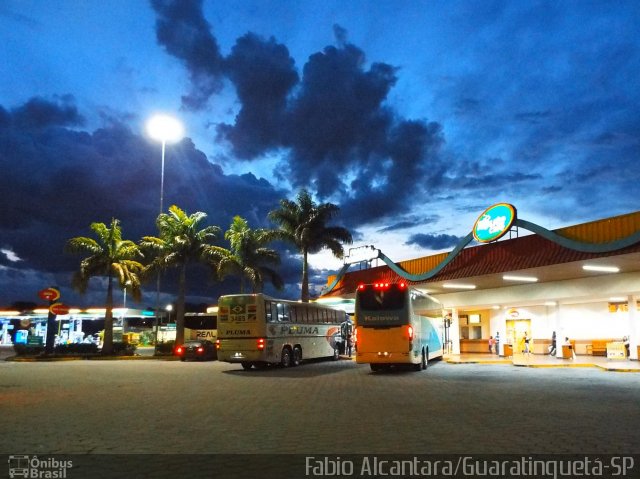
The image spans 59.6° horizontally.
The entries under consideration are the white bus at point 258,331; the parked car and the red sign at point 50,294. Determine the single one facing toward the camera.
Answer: the red sign

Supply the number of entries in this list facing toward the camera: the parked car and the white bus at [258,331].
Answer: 0

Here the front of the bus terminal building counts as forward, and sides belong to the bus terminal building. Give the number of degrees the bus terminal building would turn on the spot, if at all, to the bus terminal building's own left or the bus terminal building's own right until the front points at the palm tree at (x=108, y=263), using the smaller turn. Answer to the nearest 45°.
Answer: approximately 45° to the bus terminal building's own right

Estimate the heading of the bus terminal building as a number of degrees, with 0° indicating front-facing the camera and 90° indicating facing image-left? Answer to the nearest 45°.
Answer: approximately 45°

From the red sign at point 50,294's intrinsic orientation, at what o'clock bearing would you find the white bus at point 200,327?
The white bus is roughly at 10 o'clock from the red sign.

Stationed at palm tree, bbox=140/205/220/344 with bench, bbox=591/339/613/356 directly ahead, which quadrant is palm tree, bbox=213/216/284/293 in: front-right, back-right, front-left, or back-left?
front-left

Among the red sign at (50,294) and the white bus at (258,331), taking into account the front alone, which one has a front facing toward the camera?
the red sign

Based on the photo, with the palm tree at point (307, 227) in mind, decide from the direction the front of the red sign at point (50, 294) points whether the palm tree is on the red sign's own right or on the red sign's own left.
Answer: on the red sign's own left

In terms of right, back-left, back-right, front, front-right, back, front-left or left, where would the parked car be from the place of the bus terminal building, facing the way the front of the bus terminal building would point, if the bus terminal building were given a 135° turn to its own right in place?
left

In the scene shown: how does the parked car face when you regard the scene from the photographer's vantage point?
facing away from the viewer and to the right of the viewer

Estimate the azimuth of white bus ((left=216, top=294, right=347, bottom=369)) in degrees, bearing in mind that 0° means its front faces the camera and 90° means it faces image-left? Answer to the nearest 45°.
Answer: approximately 225°

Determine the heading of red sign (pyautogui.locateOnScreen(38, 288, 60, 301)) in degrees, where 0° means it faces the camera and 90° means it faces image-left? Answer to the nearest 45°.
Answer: approximately 0°

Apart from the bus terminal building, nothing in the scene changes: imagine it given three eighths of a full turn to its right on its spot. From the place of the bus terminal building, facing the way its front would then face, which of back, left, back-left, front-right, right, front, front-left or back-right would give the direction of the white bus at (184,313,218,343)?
left

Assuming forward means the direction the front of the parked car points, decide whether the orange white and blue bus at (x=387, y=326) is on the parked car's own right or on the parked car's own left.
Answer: on the parked car's own right

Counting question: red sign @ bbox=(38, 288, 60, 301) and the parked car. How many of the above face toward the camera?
1

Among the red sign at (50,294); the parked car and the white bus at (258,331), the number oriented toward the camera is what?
1

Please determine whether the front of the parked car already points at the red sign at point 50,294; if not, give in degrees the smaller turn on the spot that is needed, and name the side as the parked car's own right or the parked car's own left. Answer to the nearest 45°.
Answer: approximately 90° to the parked car's own left

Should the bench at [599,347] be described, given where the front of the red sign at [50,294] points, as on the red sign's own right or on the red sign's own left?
on the red sign's own left

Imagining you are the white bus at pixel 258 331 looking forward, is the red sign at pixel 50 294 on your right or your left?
on your left
